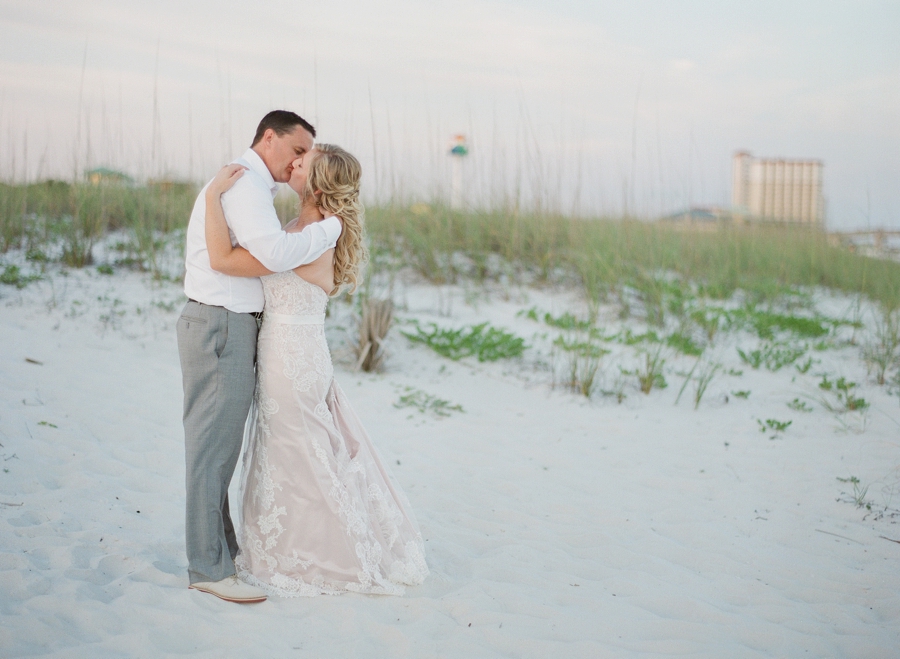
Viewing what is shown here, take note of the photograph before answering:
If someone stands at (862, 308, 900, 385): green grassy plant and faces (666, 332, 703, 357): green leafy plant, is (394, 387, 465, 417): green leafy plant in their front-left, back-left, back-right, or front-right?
front-left

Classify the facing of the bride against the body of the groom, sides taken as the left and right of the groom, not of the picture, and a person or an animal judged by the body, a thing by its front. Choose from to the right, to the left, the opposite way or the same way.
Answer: the opposite way

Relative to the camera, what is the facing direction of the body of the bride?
to the viewer's left

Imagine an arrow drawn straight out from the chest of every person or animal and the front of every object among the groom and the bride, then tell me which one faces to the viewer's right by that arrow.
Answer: the groom

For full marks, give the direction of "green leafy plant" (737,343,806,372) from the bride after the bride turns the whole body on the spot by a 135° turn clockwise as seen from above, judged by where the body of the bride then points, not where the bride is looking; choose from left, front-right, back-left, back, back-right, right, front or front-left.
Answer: front

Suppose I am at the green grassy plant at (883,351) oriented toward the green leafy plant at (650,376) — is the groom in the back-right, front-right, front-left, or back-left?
front-left

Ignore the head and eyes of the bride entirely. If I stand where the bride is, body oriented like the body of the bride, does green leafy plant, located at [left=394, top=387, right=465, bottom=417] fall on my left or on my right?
on my right

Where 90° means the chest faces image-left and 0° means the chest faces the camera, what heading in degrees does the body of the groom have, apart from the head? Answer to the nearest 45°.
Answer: approximately 270°

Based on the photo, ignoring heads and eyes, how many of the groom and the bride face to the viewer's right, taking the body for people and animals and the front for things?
1

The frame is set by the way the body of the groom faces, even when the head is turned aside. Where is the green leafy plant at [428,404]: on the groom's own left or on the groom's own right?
on the groom's own left

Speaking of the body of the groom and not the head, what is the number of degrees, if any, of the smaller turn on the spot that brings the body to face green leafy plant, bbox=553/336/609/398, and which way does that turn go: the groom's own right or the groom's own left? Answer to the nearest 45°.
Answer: approximately 45° to the groom's own left
